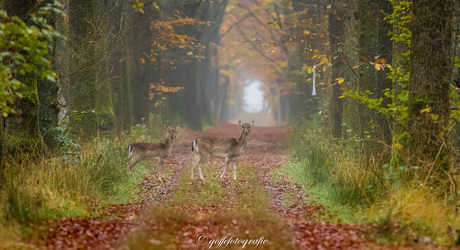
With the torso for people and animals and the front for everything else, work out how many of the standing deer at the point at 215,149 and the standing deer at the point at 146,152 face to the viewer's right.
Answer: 2

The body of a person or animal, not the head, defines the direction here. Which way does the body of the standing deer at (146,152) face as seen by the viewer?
to the viewer's right

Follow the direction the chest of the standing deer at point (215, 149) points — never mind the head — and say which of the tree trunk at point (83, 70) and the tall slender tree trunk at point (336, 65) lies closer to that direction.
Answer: the tall slender tree trunk

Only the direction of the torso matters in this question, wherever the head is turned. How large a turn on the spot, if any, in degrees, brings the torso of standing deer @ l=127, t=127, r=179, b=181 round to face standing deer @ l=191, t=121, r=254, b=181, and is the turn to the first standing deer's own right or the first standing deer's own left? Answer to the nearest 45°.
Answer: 0° — it already faces it

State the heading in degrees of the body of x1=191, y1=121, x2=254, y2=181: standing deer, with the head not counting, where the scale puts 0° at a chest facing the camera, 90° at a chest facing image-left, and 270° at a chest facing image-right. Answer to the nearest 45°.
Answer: approximately 270°

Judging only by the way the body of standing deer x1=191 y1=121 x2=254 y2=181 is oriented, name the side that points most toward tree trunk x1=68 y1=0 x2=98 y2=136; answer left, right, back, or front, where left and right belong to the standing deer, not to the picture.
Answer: left

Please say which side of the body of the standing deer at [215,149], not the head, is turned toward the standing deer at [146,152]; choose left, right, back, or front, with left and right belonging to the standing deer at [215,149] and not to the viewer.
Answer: back
